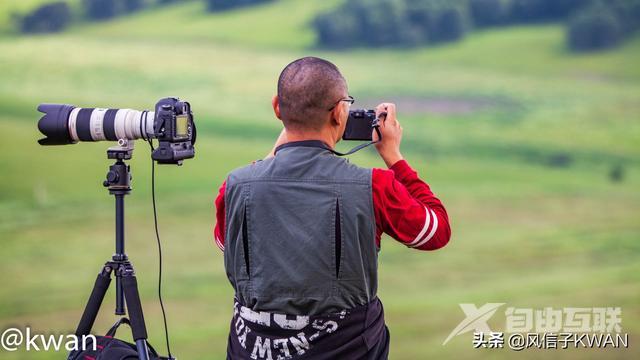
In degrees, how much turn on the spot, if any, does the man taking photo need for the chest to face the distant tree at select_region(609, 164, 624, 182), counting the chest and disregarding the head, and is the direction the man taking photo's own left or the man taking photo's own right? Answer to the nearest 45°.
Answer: approximately 45° to the man taking photo's own right

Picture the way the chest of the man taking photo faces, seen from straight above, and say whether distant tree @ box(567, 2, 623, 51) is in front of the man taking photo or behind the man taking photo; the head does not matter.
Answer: in front

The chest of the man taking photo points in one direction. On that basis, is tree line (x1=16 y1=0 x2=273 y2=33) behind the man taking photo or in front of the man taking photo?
in front

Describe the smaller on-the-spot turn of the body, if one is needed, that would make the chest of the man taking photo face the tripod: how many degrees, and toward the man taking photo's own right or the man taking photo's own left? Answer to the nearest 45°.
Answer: approximately 45° to the man taking photo's own left

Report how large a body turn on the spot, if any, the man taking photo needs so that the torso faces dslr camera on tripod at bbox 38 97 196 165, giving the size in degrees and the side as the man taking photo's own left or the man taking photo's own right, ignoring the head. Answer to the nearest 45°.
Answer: approximately 45° to the man taking photo's own left

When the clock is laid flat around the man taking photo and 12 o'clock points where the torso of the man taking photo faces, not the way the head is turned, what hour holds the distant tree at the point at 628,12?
The distant tree is roughly at 1 o'clock from the man taking photo.

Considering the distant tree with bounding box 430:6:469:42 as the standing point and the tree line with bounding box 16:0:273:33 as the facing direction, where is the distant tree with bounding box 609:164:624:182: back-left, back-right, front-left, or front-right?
back-left

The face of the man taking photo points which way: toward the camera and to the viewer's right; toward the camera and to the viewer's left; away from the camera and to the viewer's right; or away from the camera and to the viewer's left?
away from the camera and to the viewer's right

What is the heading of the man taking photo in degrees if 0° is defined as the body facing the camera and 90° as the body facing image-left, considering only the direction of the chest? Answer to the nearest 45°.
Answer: approximately 180°

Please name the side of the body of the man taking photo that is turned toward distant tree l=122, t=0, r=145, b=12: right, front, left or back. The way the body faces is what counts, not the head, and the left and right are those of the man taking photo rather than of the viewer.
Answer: front
